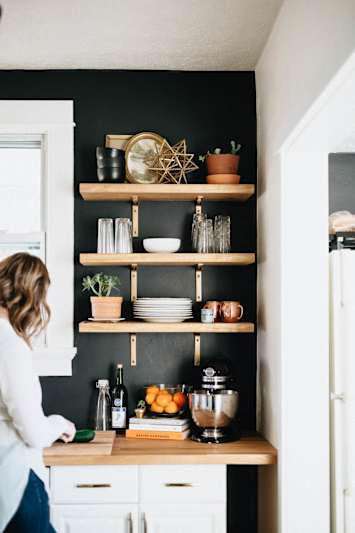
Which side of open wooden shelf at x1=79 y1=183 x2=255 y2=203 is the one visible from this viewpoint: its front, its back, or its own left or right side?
front

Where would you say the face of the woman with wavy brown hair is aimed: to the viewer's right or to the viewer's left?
to the viewer's right

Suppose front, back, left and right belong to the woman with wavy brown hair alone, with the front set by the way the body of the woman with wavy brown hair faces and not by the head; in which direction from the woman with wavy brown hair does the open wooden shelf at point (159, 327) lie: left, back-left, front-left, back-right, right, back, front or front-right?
front

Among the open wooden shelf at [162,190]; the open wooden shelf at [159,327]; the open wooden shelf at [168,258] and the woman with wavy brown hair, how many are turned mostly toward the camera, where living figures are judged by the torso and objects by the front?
3

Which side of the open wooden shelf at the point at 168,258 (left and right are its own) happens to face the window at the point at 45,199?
right

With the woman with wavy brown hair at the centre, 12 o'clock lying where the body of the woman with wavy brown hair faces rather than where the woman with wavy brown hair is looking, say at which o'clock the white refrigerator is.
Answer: The white refrigerator is roughly at 1 o'clock from the woman with wavy brown hair.

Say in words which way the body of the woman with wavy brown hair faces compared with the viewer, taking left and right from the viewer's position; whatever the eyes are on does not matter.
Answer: facing away from the viewer and to the right of the viewer

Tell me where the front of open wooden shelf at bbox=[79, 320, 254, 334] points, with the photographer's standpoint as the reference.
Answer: facing the viewer

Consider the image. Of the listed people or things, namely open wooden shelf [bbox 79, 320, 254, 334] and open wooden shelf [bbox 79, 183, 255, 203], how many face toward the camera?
2

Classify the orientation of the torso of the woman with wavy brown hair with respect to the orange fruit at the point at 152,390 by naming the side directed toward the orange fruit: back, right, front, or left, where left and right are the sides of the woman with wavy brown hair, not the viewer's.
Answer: front

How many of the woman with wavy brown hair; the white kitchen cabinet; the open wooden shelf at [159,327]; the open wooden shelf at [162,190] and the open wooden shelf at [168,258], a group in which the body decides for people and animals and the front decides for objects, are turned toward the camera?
4
